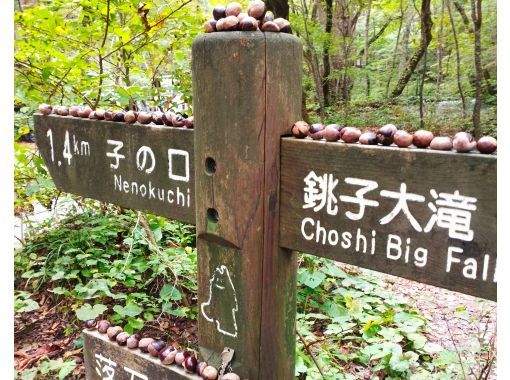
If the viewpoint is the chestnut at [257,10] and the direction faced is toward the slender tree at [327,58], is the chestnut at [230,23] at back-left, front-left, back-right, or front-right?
back-left

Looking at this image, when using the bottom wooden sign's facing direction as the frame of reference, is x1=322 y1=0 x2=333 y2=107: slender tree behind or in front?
behind

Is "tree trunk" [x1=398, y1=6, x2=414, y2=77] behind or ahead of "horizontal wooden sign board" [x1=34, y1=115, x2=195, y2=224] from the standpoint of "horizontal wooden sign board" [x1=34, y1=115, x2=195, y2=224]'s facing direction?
behind

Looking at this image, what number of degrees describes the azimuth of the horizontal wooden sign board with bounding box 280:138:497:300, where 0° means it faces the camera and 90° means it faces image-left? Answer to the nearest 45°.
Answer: approximately 45°
